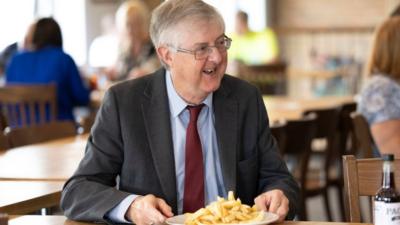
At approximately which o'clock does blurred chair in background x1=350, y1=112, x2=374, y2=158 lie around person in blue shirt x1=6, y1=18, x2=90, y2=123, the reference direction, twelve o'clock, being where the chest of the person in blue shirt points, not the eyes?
The blurred chair in background is roughly at 5 o'clock from the person in blue shirt.

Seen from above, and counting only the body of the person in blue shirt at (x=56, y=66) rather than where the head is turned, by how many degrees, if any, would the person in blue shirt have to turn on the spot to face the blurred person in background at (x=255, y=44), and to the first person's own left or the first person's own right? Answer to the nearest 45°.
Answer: approximately 45° to the first person's own right

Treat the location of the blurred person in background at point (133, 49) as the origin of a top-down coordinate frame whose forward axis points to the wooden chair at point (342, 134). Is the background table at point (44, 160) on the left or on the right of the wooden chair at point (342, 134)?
right

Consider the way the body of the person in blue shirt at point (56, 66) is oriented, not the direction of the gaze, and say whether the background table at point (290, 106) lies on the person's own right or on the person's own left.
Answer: on the person's own right

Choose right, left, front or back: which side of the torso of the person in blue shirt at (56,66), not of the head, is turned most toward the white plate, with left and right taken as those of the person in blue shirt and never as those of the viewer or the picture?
back

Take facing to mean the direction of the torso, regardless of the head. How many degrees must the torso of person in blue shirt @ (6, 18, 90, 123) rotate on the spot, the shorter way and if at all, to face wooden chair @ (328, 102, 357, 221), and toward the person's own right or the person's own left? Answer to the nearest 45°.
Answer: approximately 135° to the person's own right

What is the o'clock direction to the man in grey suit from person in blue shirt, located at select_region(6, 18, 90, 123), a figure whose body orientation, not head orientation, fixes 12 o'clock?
The man in grey suit is roughly at 6 o'clock from the person in blue shirt.

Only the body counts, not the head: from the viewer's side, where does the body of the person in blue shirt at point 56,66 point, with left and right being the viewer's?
facing away from the viewer

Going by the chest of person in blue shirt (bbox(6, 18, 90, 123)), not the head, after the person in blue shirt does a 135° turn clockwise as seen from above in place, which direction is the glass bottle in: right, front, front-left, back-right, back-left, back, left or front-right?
front-right

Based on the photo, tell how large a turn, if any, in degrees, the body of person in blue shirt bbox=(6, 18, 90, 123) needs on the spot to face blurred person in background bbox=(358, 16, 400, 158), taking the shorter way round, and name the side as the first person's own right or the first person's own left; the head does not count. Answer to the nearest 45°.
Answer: approximately 135° to the first person's own right
